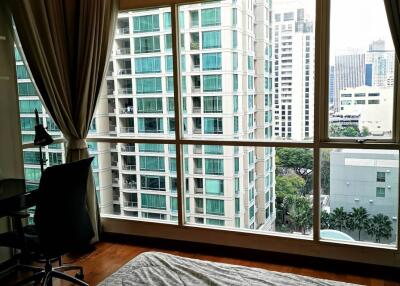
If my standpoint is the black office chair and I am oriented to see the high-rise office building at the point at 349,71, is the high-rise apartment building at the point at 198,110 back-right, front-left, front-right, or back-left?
front-left

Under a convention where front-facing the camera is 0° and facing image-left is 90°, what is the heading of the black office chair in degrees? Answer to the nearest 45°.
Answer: approximately 135°

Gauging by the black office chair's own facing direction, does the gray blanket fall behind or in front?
behind
